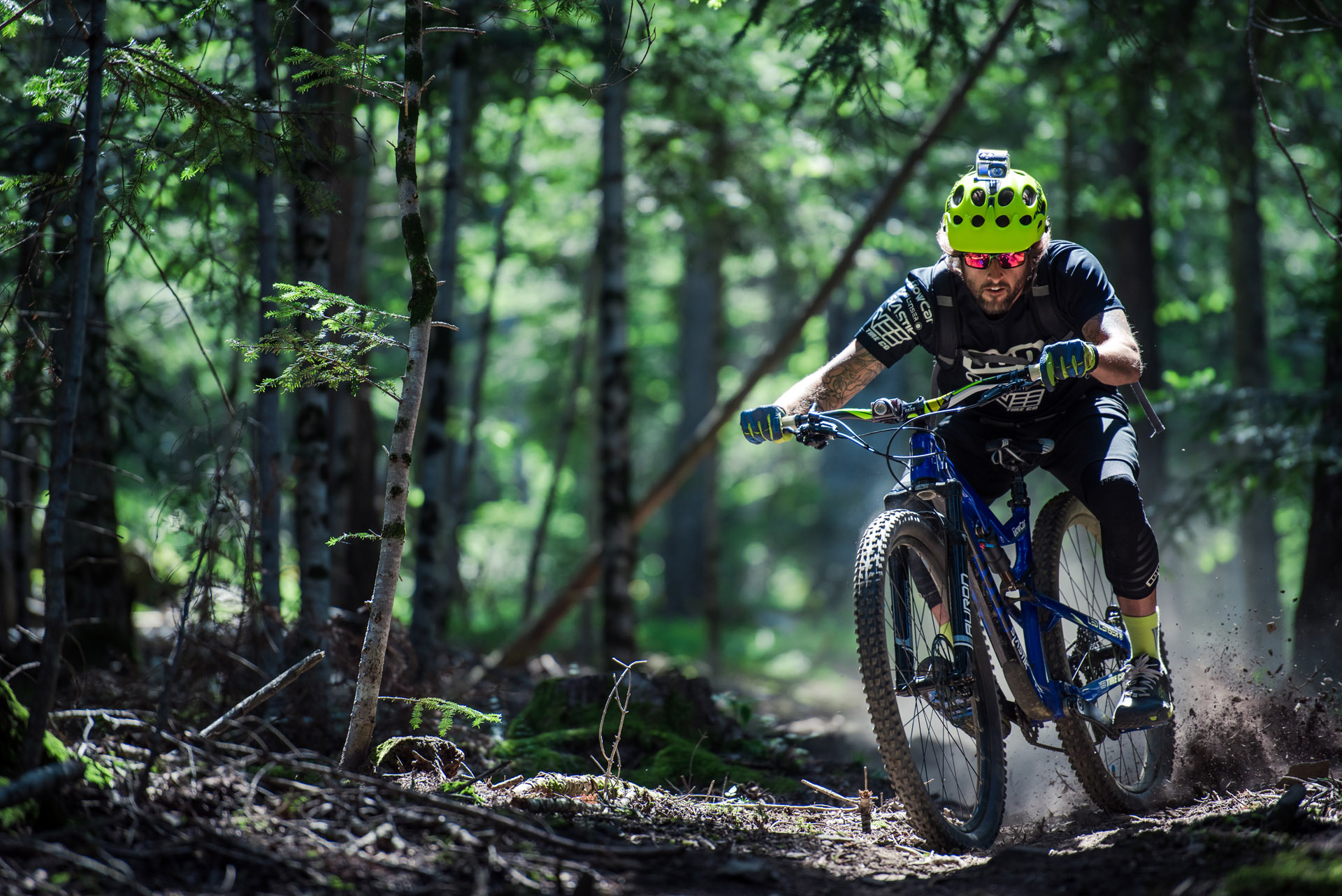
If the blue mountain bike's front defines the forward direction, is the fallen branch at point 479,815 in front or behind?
in front

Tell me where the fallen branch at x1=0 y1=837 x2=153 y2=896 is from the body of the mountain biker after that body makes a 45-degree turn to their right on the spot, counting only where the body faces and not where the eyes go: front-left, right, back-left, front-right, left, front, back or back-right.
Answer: front

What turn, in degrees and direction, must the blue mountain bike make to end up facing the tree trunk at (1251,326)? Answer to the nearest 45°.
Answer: approximately 135° to its right

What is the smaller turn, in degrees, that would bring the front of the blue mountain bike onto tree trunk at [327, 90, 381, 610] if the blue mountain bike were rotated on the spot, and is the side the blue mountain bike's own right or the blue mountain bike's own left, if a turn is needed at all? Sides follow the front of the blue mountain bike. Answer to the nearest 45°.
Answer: approximately 90° to the blue mountain bike's own right

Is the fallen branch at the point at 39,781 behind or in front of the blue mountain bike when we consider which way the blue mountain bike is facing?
in front

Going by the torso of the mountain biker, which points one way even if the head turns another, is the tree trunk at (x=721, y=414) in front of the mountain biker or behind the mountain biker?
behind

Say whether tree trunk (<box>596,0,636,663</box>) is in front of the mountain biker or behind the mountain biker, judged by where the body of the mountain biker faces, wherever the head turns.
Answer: behind

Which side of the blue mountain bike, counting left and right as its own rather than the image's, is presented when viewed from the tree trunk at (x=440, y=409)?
right

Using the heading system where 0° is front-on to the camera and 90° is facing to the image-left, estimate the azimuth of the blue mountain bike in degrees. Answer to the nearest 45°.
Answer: approximately 45°
